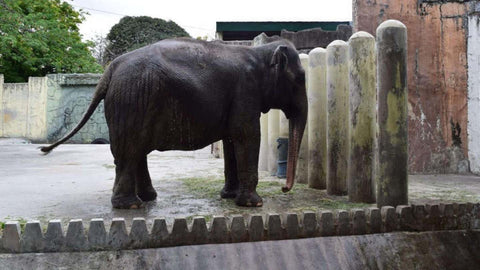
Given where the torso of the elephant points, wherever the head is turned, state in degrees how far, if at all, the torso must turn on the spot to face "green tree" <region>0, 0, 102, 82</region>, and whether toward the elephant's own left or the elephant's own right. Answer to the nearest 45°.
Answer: approximately 90° to the elephant's own left

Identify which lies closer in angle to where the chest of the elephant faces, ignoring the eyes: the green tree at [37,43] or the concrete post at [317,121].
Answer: the concrete post

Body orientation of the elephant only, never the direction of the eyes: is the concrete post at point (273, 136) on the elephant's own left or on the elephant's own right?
on the elephant's own left

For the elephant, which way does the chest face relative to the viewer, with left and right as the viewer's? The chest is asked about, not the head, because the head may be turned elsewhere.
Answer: facing to the right of the viewer

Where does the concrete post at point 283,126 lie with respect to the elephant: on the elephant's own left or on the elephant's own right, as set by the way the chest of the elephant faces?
on the elephant's own left
